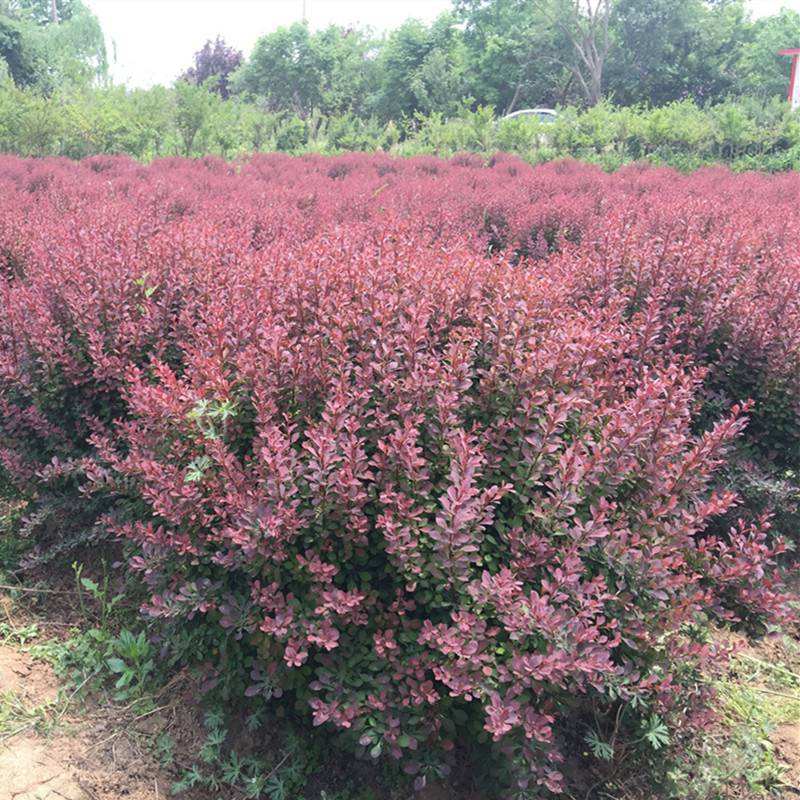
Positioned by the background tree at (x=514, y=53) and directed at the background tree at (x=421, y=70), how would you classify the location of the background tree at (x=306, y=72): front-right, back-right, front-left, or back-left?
front-right

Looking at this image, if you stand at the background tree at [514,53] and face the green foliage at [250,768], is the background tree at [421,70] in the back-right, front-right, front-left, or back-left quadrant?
front-right
